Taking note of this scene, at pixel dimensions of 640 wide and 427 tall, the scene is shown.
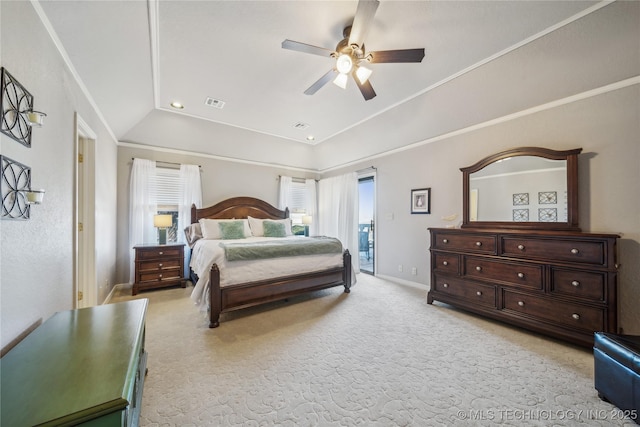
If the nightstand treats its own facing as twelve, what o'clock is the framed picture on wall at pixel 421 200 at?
The framed picture on wall is roughly at 10 o'clock from the nightstand.

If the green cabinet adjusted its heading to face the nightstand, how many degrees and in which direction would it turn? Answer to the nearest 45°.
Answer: approximately 90° to its left

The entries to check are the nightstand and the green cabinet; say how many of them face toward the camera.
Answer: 1

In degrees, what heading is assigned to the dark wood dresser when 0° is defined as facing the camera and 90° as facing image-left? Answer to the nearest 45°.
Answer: approximately 45°

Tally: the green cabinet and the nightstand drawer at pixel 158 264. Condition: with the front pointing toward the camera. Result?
1

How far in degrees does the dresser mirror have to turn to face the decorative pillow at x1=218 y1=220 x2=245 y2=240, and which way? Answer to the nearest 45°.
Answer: approximately 45° to its right

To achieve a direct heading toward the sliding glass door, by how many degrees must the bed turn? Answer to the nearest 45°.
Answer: approximately 90° to its left

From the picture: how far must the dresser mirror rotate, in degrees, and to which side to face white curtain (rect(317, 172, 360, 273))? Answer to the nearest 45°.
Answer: approximately 45° to its right

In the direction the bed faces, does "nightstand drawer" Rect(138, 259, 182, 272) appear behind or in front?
behind

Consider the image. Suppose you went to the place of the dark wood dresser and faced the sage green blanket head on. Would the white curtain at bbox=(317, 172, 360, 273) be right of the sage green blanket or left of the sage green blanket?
right

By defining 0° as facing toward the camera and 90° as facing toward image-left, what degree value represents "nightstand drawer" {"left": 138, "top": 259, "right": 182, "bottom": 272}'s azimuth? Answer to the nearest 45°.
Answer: approximately 0°
